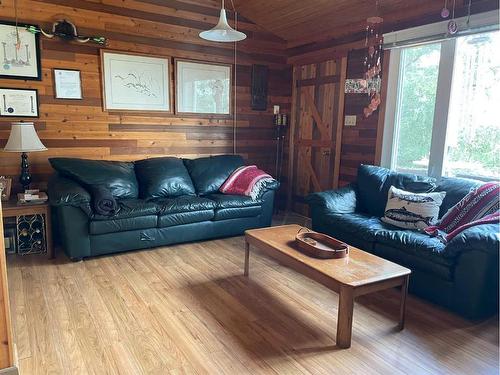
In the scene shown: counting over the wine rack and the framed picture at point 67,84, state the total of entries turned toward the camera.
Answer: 2

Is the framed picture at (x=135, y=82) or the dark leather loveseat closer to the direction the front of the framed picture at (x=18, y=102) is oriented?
the dark leather loveseat

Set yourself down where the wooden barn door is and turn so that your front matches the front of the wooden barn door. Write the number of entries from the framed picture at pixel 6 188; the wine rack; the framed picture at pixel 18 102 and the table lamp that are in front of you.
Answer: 4

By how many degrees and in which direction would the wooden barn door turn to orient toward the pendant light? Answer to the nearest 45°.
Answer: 0° — it already faces it

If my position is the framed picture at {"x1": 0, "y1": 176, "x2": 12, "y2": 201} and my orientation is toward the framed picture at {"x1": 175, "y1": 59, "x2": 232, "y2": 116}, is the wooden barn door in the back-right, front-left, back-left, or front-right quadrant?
front-right

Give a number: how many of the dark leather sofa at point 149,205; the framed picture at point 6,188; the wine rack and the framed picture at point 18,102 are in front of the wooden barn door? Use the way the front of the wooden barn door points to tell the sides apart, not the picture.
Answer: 4

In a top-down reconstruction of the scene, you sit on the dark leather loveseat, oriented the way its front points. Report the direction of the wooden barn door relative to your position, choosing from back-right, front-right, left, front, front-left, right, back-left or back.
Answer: right

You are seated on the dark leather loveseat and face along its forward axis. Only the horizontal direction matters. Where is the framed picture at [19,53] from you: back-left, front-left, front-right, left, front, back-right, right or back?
front-right

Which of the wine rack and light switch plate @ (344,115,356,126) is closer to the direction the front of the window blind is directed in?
the wine rack

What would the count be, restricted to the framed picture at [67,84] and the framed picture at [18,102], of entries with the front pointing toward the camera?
2

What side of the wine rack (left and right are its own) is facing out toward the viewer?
front

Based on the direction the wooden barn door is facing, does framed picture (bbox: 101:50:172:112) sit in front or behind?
in front

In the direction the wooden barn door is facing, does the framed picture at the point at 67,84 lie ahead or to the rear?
ahead

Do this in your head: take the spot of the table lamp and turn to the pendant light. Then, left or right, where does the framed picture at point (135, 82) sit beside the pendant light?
left

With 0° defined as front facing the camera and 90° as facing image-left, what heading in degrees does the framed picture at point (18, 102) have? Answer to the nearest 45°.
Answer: approximately 0°

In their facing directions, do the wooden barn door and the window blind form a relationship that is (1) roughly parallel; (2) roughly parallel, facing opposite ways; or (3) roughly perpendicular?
roughly parallel

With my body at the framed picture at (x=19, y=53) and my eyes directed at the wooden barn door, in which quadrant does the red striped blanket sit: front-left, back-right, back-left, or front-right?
front-right

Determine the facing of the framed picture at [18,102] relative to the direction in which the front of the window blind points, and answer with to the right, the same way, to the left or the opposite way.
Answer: to the left
